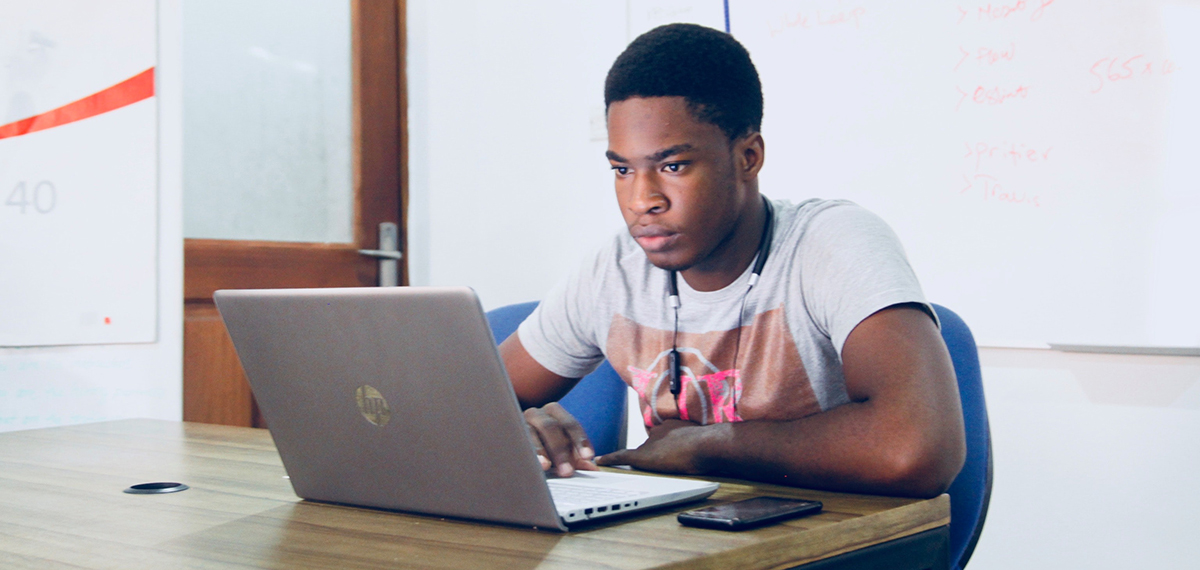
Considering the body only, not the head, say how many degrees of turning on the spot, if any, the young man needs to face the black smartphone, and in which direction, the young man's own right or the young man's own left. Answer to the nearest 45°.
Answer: approximately 45° to the young man's own left

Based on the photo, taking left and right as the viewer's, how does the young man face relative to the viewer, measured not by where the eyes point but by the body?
facing the viewer and to the left of the viewer

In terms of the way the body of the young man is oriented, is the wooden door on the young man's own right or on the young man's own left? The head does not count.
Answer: on the young man's own right

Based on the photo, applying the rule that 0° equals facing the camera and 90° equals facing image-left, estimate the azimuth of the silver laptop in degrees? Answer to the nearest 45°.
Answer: approximately 225°

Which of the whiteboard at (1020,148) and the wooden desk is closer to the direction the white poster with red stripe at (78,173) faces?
the wooden desk

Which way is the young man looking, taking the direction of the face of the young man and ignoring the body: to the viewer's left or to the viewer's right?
to the viewer's left

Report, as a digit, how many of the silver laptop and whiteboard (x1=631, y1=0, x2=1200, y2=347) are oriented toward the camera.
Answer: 1

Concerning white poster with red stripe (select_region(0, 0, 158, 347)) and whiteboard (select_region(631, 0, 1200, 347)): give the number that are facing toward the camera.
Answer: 2

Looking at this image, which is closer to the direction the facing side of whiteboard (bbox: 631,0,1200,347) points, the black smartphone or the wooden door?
the black smartphone

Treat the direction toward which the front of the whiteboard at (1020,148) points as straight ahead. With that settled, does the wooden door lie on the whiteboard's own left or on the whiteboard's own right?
on the whiteboard's own right

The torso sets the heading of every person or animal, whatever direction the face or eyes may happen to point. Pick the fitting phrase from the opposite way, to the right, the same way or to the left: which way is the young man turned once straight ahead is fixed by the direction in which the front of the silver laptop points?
the opposite way

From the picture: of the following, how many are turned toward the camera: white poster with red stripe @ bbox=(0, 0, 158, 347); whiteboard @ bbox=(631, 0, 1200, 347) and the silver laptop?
2

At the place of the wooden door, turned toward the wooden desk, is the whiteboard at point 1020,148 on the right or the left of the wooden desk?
left
